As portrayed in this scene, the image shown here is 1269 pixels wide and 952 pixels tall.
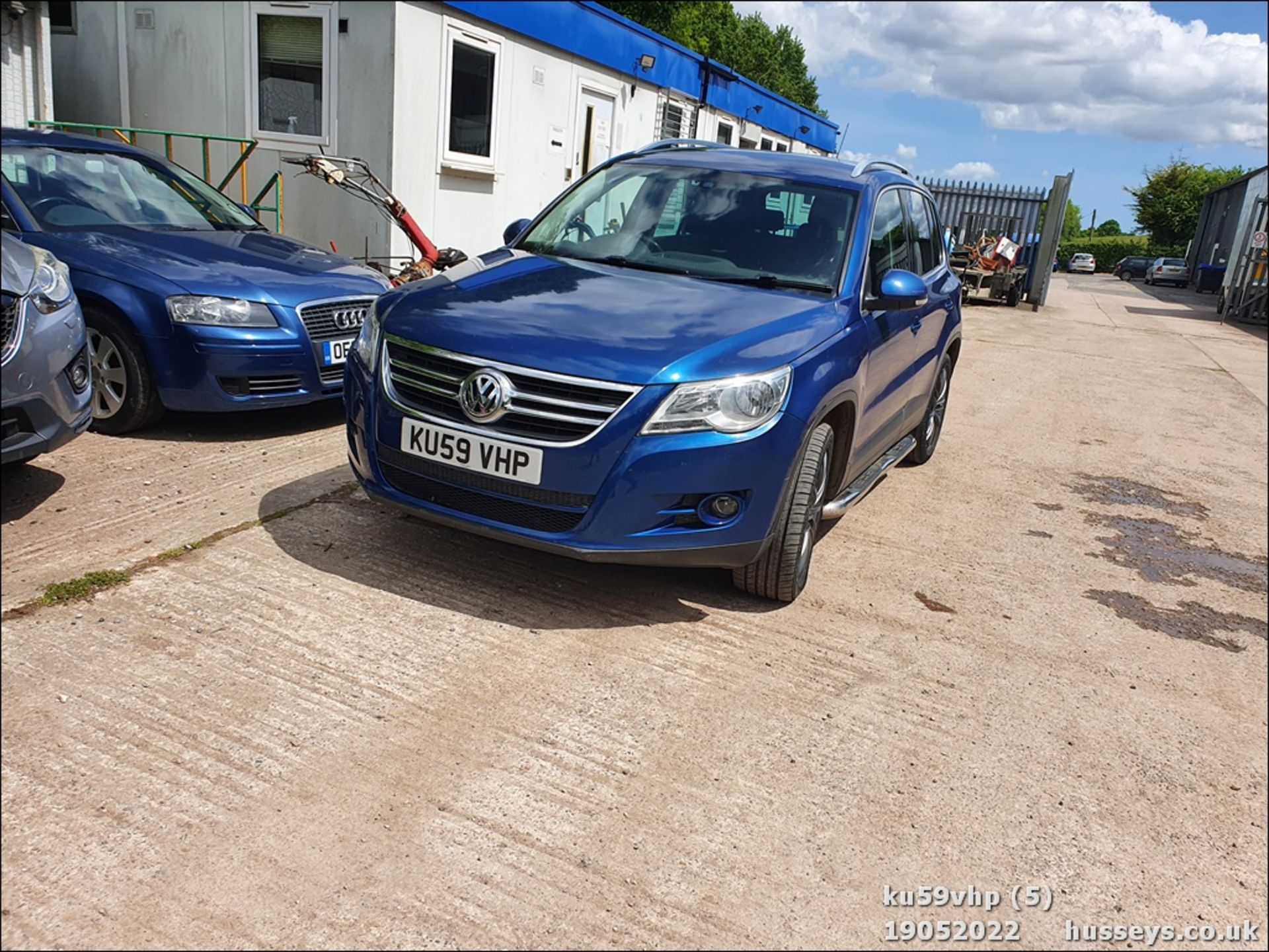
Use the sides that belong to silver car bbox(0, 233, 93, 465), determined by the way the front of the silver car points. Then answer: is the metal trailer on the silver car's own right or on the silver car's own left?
on the silver car's own left

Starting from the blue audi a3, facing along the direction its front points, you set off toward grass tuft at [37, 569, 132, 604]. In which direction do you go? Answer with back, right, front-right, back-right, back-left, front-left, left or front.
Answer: front-right

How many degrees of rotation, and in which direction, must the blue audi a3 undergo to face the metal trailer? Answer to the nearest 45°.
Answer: approximately 90° to its left

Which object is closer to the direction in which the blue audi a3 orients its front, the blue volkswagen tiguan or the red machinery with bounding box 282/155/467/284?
the blue volkswagen tiguan

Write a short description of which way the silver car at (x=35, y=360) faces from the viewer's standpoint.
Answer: facing the viewer and to the right of the viewer

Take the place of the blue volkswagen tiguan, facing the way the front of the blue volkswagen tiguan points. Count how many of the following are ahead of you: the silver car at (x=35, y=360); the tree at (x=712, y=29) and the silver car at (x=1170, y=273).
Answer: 1

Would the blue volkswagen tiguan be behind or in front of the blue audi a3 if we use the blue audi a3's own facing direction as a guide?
in front

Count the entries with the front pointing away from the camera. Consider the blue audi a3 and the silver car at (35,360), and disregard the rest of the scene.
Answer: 0

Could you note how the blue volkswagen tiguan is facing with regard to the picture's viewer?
facing the viewer and to the left of the viewer

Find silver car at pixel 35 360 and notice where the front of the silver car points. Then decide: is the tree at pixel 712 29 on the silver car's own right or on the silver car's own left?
on the silver car's own left

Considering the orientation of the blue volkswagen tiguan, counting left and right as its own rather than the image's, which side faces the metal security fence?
back

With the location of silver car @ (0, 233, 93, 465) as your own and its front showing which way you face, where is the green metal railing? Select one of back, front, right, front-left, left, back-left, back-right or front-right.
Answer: back-left

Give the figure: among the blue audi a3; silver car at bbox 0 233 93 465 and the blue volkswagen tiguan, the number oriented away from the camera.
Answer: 0
